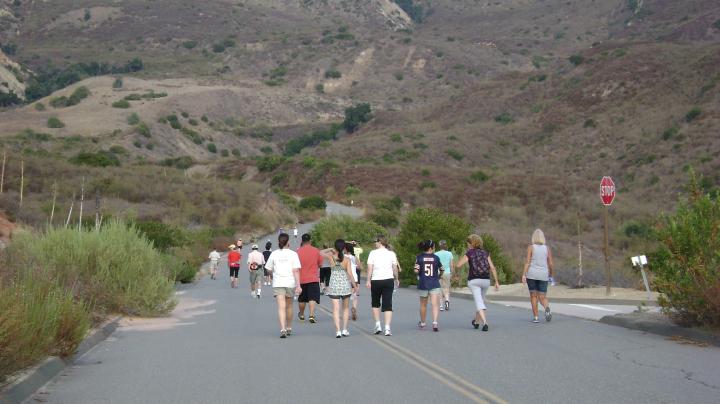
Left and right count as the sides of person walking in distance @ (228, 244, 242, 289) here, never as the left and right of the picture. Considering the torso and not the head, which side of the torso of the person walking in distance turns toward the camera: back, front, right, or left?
back

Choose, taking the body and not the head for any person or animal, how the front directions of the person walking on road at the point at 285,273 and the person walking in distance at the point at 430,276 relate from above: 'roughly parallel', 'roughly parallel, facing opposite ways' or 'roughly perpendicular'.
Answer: roughly parallel

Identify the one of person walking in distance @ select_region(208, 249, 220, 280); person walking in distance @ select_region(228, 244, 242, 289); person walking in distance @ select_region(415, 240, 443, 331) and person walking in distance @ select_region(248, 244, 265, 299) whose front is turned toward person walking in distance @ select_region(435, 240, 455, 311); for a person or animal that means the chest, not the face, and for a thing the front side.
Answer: person walking in distance @ select_region(415, 240, 443, 331)

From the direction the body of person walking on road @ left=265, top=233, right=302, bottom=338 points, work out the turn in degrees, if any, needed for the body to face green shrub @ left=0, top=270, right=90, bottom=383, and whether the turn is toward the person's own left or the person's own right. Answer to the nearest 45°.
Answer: approximately 135° to the person's own left

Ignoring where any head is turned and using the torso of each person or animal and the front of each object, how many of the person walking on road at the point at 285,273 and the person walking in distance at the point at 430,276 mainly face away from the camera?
2

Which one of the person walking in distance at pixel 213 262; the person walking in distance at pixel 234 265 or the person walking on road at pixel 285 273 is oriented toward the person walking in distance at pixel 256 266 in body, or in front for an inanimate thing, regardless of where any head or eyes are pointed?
the person walking on road at pixel 285 273

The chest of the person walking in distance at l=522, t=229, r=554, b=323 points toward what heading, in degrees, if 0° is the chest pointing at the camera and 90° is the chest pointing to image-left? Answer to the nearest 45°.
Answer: approximately 180°

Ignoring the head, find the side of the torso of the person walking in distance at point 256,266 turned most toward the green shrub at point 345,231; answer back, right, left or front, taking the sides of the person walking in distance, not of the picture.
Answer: front

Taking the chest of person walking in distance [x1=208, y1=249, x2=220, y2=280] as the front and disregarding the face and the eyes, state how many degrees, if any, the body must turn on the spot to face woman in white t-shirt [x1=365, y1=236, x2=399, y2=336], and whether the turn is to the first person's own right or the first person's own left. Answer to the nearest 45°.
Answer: approximately 180°

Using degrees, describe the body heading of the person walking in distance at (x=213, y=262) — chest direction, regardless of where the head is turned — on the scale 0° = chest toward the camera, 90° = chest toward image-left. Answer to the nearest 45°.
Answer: approximately 180°

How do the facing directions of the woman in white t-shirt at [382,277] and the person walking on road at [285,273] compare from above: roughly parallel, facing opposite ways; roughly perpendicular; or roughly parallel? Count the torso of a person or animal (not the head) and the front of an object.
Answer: roughly parallel

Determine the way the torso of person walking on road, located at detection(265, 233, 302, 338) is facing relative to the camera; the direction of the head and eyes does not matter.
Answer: away from the camera

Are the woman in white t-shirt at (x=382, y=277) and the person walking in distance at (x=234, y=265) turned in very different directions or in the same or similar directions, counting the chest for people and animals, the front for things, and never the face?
same or similar directions

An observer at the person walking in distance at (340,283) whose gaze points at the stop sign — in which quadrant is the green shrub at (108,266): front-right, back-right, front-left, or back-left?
back-left

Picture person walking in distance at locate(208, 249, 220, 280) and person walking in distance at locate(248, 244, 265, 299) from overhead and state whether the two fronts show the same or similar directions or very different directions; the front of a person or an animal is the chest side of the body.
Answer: same or similar directions

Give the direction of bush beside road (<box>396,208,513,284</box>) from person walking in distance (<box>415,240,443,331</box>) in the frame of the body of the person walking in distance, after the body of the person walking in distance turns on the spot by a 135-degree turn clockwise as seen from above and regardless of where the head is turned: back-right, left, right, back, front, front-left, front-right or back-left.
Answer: back-left

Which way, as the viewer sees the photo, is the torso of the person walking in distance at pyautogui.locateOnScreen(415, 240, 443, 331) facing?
away from the camera

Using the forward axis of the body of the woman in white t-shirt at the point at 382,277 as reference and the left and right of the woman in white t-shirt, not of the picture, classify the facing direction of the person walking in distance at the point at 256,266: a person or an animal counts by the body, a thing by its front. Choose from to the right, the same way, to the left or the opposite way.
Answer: the same way

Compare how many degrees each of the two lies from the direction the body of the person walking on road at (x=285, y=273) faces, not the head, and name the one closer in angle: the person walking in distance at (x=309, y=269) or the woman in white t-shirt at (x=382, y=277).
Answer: the person walking in distance
